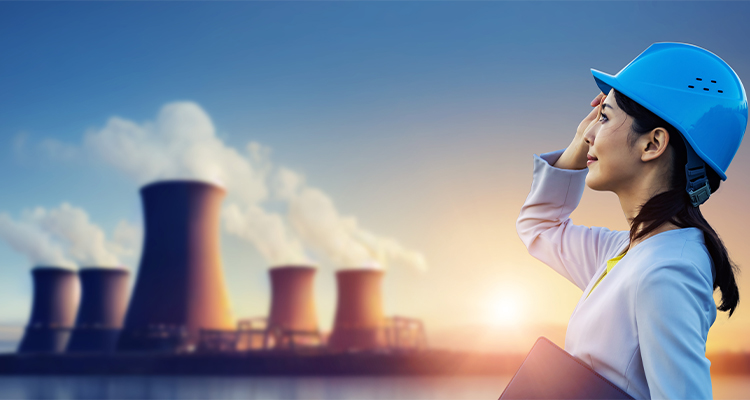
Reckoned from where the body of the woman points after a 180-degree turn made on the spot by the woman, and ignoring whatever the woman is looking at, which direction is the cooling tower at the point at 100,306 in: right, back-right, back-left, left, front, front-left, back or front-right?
back-left

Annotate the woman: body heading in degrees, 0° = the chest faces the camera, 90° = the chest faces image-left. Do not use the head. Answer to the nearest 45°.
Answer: approximately 90°

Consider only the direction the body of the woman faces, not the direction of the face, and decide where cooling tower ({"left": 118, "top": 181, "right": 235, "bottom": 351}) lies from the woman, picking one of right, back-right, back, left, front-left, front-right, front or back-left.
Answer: front-right

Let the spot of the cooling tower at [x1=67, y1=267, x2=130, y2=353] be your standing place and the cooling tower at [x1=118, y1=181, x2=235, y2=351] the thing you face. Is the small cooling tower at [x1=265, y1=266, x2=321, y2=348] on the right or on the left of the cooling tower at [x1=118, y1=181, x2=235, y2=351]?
left

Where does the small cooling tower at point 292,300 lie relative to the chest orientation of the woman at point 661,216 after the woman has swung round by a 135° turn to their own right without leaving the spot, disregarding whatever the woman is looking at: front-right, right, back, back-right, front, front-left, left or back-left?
left

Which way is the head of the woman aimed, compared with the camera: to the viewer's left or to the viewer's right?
to the viewer's left

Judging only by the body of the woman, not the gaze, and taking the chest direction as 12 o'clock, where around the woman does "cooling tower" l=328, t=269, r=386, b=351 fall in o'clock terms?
The cooling tower is roughly at 2 o'clock from the woman.
